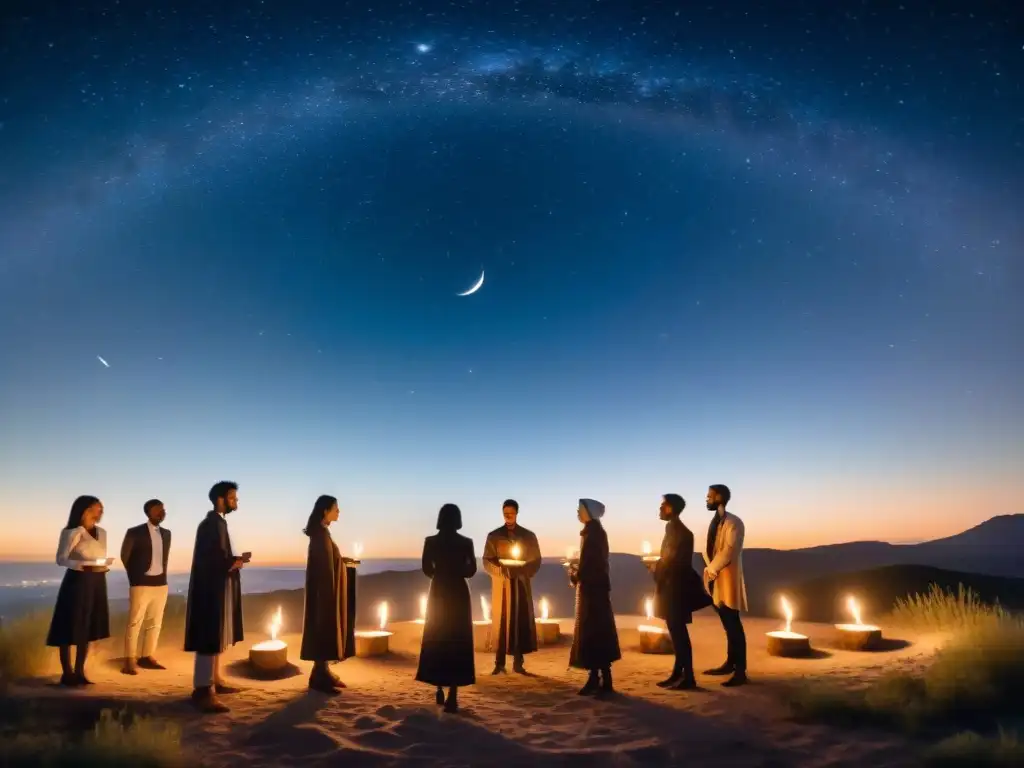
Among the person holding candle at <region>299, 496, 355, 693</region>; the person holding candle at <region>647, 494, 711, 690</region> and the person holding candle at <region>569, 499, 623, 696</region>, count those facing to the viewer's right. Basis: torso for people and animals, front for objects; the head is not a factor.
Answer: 1

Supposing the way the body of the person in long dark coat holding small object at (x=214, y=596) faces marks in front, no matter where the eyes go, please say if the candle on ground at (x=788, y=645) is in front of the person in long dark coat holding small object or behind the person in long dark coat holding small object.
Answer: in front

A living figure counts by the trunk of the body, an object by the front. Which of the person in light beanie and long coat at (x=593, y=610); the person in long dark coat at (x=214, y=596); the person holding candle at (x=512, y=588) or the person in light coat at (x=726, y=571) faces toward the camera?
the person holding candle at (x=512, y=588)

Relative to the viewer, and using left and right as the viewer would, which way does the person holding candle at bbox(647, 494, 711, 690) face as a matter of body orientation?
facing to the left of the viewer

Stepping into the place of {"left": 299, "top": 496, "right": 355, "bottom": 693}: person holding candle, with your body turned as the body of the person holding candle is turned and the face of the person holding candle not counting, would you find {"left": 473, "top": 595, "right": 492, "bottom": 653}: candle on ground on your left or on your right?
on your left

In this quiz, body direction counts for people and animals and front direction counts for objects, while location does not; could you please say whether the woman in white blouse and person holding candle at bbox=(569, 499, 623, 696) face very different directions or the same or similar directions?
very different directions

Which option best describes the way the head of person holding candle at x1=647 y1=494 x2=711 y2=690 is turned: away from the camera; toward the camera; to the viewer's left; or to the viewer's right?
to the viewer's left

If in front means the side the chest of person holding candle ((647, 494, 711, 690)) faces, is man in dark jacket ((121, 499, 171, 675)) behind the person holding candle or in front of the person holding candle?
in front

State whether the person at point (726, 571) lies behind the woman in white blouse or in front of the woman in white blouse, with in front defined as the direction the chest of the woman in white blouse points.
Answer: in front

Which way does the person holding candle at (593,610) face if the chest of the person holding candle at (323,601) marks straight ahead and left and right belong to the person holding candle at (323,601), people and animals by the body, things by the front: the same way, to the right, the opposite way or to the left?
the opposite way

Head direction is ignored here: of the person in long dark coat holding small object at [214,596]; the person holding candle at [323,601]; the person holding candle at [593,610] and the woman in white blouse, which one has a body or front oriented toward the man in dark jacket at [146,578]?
the person holding candle at [593,610]

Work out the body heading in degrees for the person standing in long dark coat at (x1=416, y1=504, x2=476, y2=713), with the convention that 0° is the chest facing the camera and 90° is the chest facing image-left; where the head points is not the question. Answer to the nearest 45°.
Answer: approximately 180°

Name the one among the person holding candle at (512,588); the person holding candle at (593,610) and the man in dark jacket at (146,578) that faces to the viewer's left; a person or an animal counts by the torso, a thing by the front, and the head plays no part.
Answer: the person holding candle at (593,610)

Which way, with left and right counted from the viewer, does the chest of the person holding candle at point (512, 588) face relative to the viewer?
facing the viewer

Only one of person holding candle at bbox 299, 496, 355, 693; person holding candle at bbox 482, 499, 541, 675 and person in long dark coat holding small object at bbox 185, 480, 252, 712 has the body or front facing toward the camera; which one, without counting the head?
person holding candle at bbox 482, 499, 541, 675

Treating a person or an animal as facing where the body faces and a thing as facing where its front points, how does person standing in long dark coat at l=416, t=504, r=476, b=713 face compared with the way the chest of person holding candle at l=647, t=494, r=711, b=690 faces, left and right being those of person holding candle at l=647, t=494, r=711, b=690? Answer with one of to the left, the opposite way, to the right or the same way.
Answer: to the right

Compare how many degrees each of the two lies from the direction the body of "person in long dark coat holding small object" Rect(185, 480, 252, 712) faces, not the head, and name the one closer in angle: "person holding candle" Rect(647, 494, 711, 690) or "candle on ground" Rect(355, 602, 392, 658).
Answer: the person holding candle
